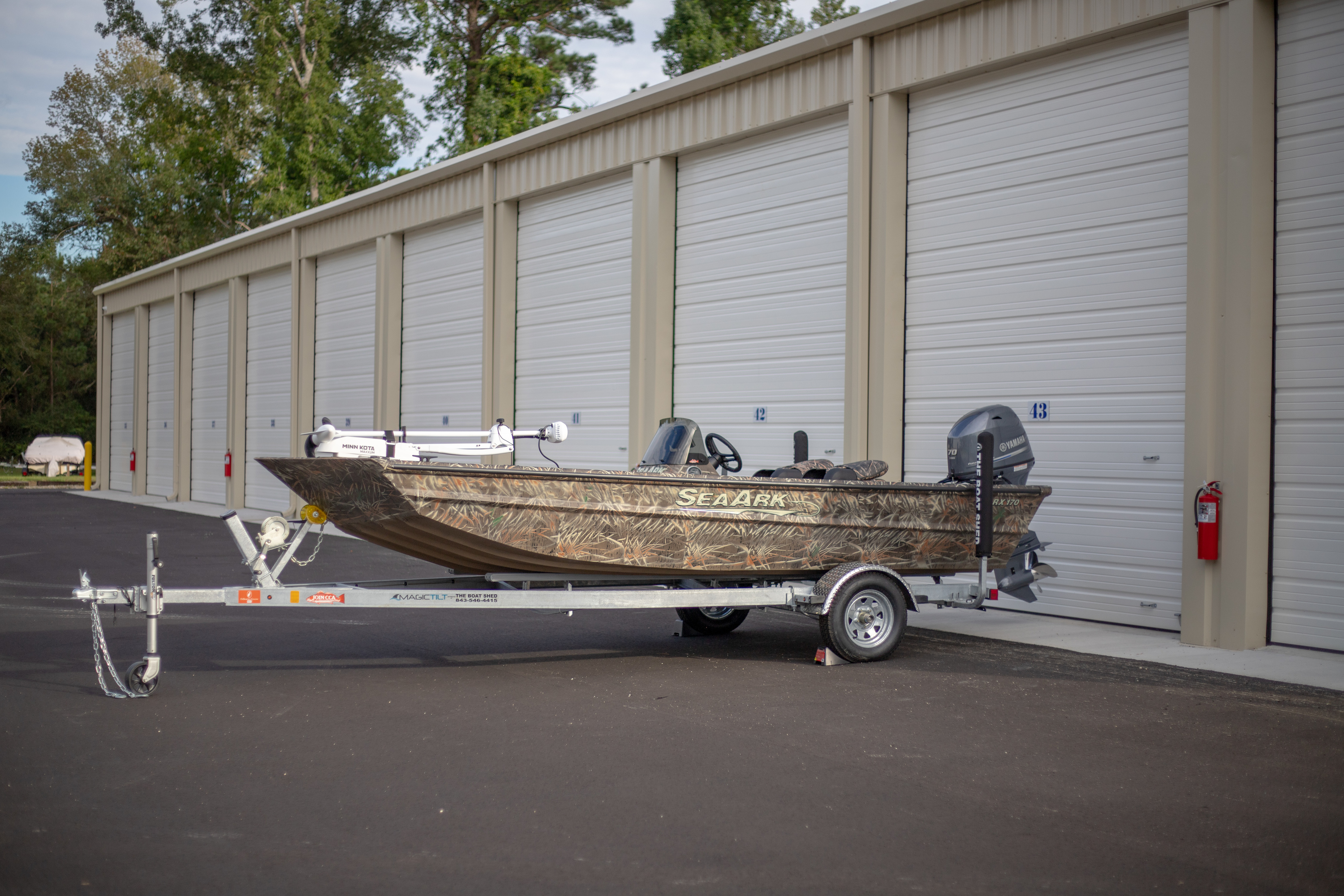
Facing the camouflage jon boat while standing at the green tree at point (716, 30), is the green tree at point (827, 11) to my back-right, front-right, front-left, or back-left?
back-left

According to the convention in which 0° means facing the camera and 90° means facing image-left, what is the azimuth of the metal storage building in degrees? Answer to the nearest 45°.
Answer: approximately 45°

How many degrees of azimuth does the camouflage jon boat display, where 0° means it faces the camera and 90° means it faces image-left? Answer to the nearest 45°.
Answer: approximately 45°

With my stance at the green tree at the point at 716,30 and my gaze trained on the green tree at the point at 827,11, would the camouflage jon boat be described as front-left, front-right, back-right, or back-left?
back-right

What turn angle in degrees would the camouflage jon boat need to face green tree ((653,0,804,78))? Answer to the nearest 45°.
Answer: approximately 135° to its right

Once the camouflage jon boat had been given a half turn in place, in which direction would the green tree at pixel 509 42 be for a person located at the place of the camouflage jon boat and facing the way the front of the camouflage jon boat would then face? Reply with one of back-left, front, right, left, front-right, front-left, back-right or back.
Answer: front-left

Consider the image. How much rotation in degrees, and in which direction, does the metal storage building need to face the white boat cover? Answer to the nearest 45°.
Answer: approximately 90° to its right

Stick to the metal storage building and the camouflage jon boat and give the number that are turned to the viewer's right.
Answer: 0

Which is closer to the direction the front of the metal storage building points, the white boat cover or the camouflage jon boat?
the camouflage jon boat
